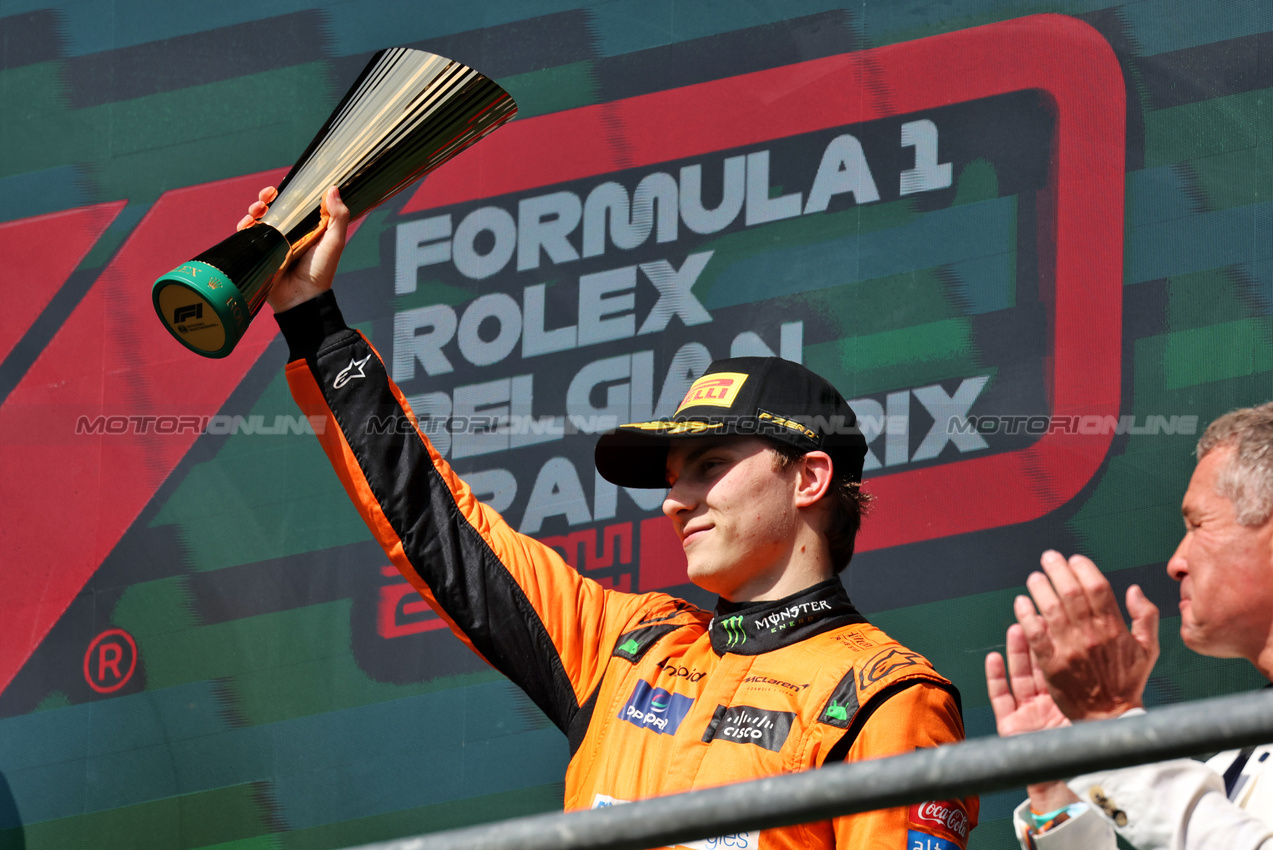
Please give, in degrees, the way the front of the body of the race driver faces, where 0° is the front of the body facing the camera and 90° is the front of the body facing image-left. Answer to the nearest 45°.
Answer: approximately 45°
